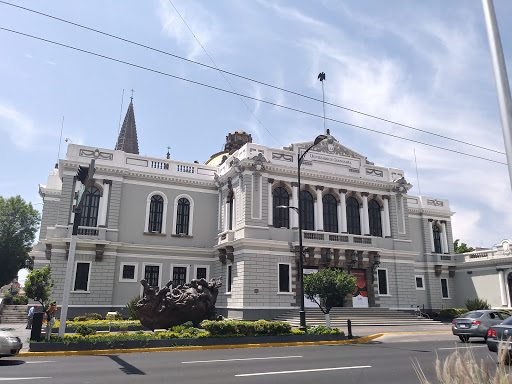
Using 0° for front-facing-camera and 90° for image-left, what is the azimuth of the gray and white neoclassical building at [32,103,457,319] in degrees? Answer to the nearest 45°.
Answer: approximately 315°

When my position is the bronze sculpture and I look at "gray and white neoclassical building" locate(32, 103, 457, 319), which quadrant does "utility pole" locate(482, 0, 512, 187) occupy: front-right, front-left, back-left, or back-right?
back-right

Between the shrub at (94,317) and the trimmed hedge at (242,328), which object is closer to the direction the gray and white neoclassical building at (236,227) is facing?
the trimmed hedge
